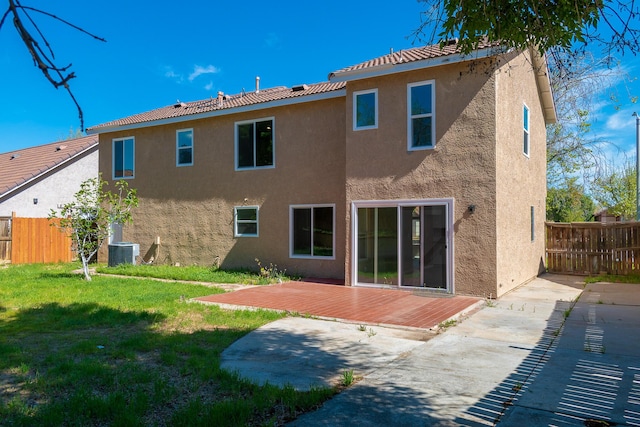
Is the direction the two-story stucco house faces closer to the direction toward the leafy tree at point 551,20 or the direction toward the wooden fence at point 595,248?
the wooden fence

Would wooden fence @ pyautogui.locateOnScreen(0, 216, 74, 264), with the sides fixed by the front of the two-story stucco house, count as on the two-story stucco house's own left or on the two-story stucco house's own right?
on the two-story stucco house's own left

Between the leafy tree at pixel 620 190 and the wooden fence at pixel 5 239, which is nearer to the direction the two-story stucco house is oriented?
the leafy tree

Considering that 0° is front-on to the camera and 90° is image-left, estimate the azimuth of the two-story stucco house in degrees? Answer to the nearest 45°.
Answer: approximately 225°

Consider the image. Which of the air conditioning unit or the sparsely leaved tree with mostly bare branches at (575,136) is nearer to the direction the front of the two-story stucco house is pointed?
the sparsely leaved tree with mostly bare branches

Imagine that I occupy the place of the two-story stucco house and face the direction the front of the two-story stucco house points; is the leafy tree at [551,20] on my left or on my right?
on my right
